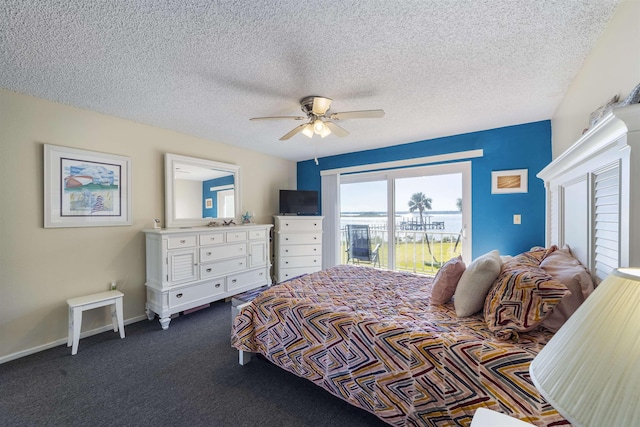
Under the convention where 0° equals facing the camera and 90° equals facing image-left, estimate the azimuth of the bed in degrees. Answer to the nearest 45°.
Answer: approximately 90°

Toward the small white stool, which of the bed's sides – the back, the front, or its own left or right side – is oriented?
front

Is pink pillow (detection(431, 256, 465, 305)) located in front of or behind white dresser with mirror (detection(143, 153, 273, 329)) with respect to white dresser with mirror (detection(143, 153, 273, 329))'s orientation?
in front

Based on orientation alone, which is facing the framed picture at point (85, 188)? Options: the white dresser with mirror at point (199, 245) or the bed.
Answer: the bed

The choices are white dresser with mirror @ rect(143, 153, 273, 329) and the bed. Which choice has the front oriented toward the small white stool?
the bed

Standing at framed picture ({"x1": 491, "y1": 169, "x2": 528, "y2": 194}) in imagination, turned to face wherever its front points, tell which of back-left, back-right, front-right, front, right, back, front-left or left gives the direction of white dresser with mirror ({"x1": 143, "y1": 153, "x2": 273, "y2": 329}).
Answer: front-right

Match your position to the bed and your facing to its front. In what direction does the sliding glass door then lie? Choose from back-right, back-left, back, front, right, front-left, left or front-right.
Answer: right

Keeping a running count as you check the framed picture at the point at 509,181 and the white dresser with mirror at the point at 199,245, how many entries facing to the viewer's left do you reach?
0

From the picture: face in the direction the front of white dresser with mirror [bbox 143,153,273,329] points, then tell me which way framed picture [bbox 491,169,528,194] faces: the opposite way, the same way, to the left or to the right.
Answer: to the right

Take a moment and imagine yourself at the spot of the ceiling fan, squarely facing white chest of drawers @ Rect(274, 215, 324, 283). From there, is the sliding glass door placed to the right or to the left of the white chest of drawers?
right

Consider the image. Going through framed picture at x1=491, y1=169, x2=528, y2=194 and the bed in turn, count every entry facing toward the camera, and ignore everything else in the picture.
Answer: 1

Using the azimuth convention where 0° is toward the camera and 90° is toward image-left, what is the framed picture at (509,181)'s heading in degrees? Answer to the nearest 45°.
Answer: approximately 0°

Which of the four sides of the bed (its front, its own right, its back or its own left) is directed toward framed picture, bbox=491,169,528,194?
right
